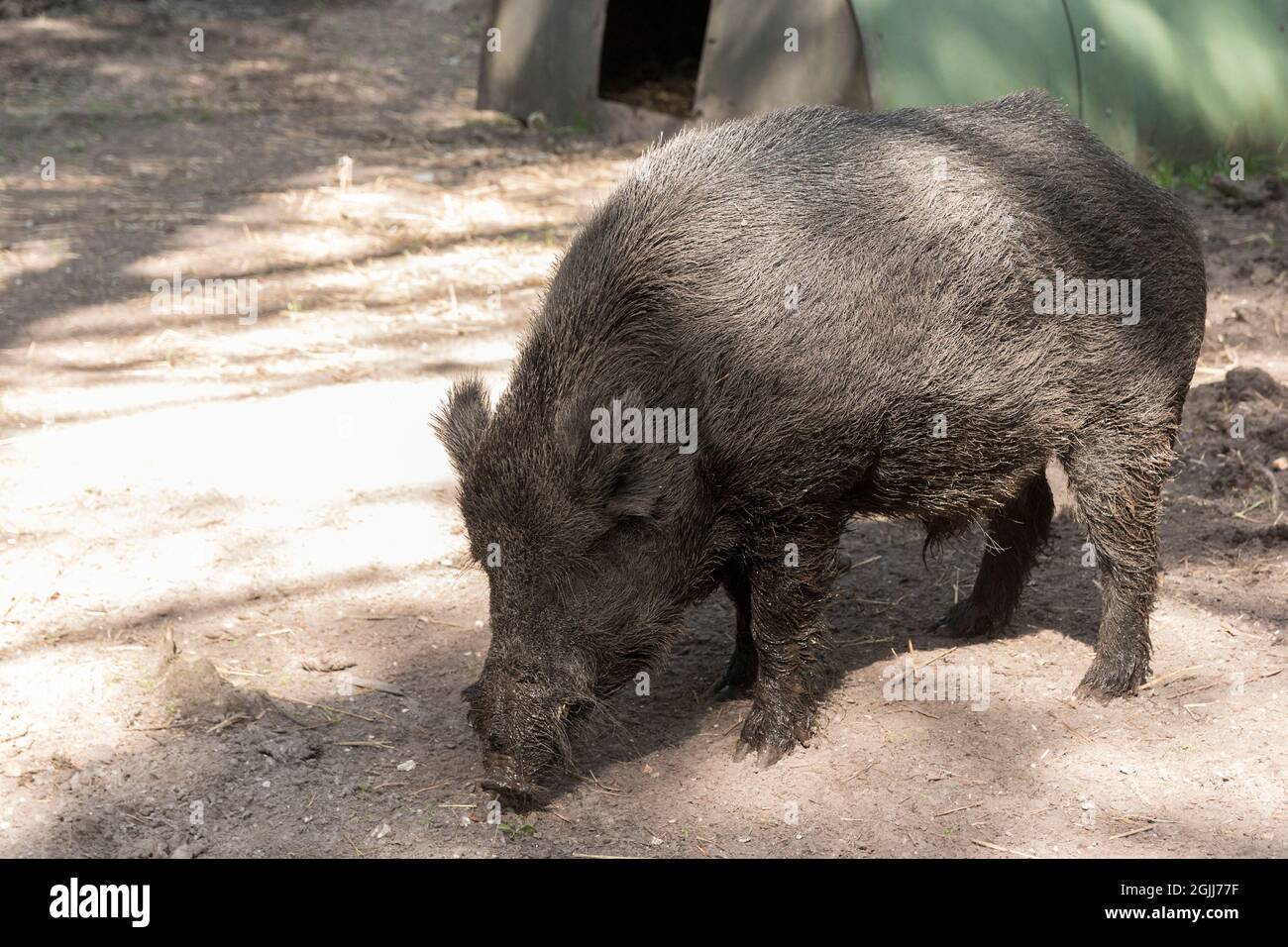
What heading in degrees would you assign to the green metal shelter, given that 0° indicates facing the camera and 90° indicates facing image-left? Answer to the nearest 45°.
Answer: approximately 45°
